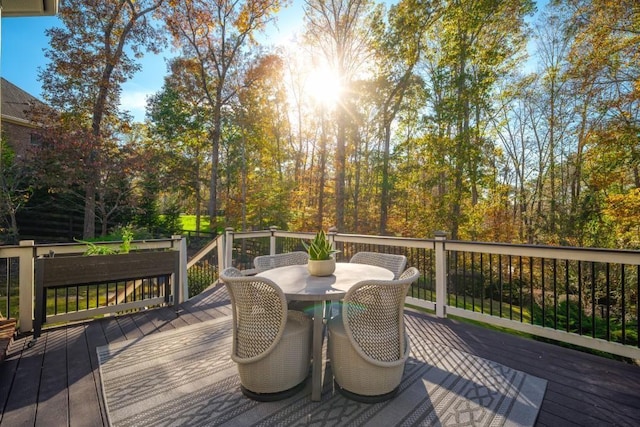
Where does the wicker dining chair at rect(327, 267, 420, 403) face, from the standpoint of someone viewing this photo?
facing away from the viewer and to the left of the viewer

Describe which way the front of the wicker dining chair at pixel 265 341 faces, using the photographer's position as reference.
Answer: facing away from the viewer and to the right of the viewer

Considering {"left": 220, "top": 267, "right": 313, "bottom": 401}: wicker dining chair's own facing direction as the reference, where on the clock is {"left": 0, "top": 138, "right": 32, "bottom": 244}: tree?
The tree is roughly at 9 o'clock from the wicker dining chair.

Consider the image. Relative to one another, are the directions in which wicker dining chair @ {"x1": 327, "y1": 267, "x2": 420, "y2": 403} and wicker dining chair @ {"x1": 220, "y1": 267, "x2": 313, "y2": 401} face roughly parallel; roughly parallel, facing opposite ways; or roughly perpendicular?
roughly perpendicular

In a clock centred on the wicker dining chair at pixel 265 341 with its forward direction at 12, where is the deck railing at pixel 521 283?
The deck railing is roughly at 1 o'clock from the wicker dining chair.

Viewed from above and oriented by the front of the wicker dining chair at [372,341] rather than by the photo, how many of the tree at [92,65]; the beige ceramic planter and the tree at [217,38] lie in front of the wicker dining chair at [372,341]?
3

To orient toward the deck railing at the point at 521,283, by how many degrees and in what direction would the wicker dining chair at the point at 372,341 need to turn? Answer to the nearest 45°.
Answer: approximately 90° to its right
